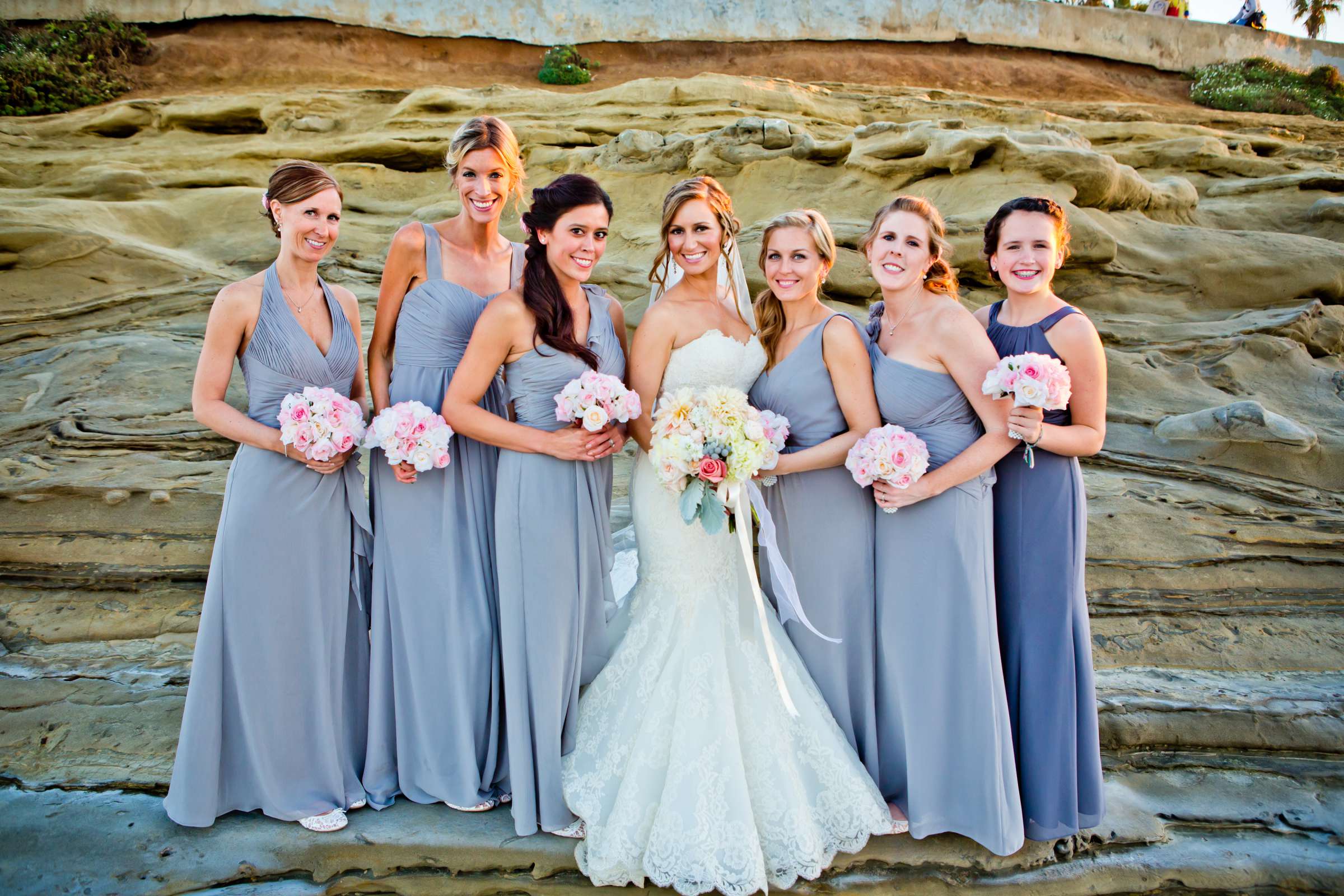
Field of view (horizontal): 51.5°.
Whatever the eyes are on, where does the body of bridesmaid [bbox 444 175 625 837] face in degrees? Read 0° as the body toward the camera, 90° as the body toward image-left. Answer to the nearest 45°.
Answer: approximately 315°

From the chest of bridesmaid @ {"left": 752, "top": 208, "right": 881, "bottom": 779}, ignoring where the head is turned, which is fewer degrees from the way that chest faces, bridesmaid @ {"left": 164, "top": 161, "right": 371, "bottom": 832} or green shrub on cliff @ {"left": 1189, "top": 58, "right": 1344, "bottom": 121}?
the bridesmaid

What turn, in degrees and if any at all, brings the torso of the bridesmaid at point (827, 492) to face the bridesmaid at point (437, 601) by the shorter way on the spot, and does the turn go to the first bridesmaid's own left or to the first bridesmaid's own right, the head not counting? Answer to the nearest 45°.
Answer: approximately 45° to the first bridesmaid's own right

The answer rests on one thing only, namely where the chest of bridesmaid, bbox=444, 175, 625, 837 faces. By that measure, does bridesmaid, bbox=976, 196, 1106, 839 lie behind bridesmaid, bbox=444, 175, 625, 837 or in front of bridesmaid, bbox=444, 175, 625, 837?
in front

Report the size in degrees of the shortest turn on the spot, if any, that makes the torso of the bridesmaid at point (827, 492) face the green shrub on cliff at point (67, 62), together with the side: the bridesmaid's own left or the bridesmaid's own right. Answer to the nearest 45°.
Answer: approximately 90° to the bridesmaid's own right

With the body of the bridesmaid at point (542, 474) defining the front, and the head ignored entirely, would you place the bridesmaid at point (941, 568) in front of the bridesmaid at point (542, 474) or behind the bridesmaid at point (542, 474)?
in front

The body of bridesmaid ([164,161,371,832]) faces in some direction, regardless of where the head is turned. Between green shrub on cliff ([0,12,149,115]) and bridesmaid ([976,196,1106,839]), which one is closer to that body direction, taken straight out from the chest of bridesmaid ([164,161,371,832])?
the bridesmaid

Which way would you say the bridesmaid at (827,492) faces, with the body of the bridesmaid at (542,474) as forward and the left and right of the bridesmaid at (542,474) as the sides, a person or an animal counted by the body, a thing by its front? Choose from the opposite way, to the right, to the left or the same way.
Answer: to the right

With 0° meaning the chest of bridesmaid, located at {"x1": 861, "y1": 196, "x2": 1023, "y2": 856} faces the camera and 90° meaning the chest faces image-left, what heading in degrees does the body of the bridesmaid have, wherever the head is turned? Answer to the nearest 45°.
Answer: approximately 45°
